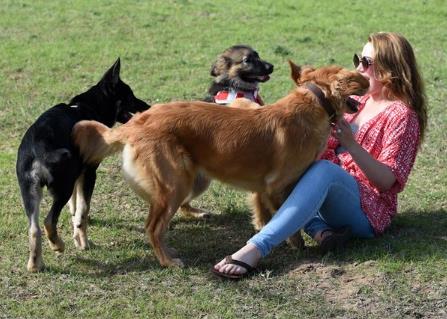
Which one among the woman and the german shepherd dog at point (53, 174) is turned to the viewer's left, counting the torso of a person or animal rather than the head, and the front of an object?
the woman

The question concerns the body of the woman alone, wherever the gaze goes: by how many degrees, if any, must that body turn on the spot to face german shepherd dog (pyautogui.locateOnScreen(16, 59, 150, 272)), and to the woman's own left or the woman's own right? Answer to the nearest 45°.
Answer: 0° — they already face it

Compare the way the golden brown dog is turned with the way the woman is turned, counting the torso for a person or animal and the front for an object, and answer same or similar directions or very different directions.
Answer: very different directions

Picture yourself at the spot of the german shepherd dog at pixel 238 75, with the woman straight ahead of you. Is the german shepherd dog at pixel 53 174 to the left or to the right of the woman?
right

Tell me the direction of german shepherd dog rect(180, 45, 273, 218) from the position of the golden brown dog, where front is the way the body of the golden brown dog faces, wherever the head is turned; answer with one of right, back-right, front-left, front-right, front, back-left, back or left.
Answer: left

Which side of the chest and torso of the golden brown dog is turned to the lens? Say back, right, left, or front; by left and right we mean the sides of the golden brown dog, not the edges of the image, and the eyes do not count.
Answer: right

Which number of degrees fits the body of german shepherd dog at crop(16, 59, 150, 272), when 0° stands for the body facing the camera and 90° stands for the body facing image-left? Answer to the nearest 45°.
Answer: approximately 225°

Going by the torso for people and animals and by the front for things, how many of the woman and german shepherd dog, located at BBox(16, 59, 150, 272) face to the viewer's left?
1

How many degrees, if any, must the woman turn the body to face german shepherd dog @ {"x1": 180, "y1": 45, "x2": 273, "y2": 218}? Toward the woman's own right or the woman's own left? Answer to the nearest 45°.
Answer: approximately 45° to the woman's own right

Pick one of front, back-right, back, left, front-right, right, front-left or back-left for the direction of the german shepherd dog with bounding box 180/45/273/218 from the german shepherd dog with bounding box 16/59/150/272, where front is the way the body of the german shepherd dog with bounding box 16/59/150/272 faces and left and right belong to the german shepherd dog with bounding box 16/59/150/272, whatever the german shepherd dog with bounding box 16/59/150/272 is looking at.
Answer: front

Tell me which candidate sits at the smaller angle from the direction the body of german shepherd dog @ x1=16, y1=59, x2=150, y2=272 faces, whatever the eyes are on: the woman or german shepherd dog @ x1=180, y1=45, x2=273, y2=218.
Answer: the german shepherd dog

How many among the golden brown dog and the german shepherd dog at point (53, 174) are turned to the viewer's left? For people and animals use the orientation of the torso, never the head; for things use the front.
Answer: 0

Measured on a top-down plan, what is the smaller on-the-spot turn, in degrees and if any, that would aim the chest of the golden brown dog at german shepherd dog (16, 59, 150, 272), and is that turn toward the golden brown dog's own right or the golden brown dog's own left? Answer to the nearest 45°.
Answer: approximately 180°
